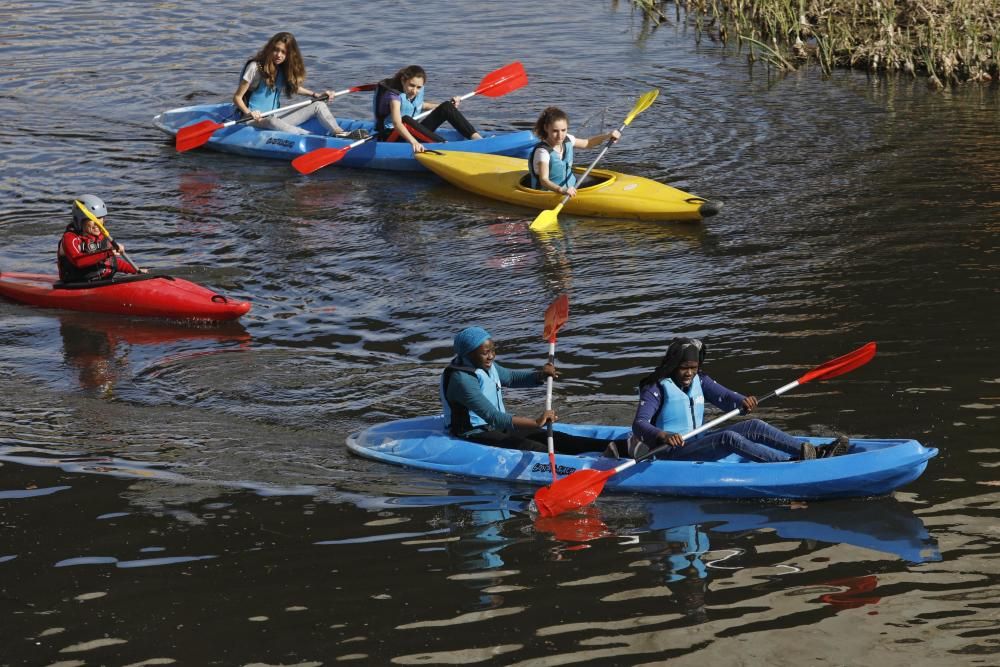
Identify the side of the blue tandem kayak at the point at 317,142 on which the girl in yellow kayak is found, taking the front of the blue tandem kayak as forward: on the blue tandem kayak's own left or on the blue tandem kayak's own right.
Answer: on the blue tandem kayak's own right

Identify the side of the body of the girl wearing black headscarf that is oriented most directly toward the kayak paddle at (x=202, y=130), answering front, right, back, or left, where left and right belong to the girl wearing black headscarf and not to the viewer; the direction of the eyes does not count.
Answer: back

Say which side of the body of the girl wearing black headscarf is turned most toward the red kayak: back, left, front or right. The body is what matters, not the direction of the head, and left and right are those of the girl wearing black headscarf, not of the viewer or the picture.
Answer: back

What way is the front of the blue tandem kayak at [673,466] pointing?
to the viewer's right

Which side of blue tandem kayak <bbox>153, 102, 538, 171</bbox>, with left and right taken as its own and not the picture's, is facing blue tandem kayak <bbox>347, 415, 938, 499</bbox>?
right

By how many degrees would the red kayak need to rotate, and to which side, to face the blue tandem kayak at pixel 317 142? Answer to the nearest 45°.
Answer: approximately 45° to its left

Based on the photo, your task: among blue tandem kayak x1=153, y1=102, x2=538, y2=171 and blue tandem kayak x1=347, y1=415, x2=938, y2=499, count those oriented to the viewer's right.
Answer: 2

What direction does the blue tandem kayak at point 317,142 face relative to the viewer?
to the viewer's right

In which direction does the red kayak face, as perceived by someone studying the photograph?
facing to the right of the viewer
